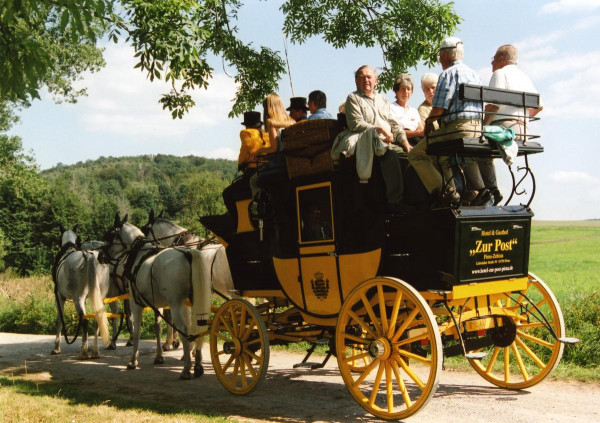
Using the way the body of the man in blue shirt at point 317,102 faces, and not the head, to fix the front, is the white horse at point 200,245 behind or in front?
in front

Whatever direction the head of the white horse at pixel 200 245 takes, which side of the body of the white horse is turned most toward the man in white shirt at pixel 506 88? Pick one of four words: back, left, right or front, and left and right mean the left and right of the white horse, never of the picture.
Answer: back

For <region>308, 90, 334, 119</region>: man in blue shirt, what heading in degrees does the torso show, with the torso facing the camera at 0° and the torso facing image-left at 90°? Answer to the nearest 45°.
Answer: approximately 135°

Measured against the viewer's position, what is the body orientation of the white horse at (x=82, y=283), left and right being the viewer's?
facing away from the viewer and to the left of the viewer

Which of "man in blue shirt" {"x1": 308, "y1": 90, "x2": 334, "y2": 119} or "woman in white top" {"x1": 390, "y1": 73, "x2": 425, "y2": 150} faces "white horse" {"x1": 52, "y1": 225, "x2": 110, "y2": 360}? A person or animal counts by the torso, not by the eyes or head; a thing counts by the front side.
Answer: the man in blue shirt

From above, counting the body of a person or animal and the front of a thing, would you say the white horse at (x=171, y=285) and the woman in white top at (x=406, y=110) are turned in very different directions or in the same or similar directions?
very different directions

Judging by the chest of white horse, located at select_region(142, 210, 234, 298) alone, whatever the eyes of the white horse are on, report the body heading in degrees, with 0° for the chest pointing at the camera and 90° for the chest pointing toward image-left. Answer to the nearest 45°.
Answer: approximately 135°

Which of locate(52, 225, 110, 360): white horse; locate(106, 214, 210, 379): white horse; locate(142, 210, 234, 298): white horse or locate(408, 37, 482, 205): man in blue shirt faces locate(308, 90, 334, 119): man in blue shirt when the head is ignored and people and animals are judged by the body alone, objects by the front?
locate(408, 37, 482, 205): man in blue shirt

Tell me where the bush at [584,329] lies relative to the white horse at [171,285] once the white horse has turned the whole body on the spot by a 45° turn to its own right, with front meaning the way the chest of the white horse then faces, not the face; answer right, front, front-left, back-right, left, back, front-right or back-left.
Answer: right

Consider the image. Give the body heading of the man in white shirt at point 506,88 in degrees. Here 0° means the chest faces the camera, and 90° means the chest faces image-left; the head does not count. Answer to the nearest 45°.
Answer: approximately 135°

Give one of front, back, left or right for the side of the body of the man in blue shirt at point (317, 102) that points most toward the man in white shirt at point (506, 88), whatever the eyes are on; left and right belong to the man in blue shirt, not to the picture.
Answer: back

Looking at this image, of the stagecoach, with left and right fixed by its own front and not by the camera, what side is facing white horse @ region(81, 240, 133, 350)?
front
